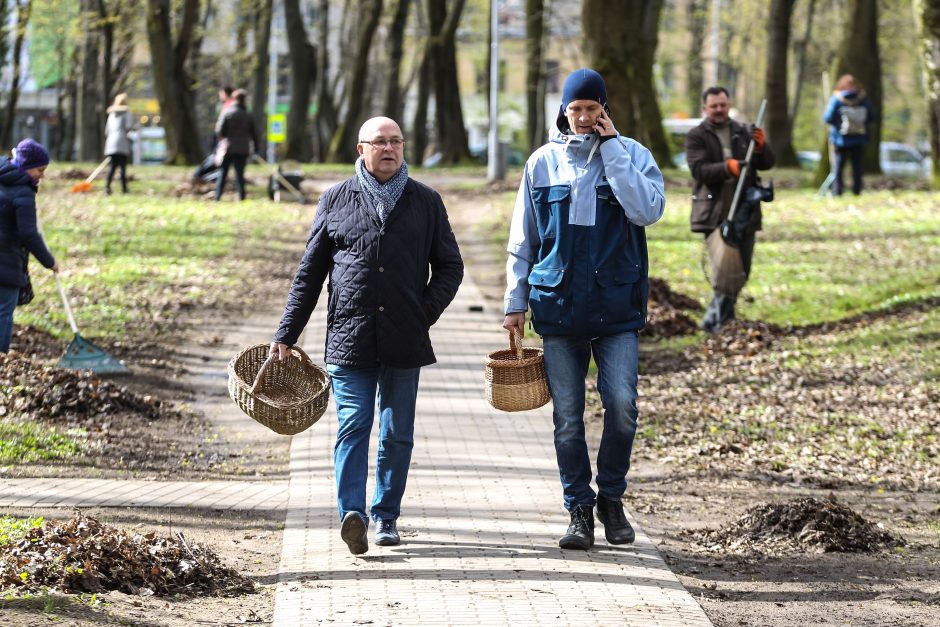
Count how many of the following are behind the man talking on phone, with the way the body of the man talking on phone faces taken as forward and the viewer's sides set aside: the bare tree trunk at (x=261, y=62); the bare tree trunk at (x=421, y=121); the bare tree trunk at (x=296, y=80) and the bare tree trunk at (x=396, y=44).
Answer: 4

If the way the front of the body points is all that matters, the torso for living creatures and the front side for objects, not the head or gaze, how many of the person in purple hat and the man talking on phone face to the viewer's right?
1

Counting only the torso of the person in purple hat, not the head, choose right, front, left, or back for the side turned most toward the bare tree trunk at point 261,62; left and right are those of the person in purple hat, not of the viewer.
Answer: left

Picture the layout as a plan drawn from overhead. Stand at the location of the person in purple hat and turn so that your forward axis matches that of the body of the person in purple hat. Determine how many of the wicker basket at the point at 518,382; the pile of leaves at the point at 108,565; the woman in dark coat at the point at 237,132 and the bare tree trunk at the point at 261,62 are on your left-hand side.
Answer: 2

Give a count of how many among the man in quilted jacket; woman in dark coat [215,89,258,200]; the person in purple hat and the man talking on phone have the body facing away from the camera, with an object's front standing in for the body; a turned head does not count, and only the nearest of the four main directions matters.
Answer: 1

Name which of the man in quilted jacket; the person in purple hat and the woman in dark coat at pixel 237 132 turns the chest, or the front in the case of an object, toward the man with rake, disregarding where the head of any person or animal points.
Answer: the person in purple hat

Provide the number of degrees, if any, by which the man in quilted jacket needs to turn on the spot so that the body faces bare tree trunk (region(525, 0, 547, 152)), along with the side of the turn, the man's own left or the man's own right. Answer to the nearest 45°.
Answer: approximately 180°

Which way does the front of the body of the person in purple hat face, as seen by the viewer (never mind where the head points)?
to the viewer's right

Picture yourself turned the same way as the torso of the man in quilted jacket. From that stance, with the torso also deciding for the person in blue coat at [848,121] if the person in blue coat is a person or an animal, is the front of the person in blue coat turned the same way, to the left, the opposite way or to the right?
the opposite way

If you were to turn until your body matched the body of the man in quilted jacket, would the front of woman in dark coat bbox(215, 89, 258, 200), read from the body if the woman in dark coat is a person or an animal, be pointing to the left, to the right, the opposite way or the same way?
the opposite way

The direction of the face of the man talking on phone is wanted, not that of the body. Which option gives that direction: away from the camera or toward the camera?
toward the camera

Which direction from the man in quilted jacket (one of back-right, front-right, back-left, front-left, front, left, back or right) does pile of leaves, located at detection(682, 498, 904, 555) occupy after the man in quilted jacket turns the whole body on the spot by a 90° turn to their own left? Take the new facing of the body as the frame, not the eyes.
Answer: front

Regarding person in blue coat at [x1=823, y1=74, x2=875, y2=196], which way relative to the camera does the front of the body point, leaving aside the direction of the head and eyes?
away from the camera

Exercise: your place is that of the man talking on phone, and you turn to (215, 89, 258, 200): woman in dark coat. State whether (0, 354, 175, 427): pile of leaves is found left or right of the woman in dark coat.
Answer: left

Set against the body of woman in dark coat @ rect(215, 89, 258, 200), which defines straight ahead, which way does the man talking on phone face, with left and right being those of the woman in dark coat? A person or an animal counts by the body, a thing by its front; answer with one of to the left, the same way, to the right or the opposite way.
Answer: the opposite way

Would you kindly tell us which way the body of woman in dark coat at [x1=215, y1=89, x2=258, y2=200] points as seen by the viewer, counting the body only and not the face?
away from the camera

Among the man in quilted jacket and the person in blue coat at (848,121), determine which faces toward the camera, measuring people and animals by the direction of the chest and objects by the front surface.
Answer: the man in quilted jacket

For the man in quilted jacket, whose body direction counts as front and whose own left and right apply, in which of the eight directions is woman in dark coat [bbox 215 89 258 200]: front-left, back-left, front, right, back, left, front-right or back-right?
back

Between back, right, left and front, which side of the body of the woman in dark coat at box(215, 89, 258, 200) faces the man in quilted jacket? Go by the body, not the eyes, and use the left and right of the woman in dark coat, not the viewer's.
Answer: back

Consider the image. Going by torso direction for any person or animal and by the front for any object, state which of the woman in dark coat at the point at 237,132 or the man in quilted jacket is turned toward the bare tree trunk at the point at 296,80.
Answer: the woman in dark coat

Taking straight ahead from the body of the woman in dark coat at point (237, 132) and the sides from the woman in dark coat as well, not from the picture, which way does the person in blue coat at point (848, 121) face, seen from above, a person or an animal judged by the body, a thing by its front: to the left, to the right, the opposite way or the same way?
the same way
